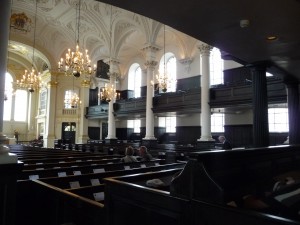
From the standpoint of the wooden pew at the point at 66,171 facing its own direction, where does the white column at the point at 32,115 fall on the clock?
The white column is roughly at 1 o'clock from the wooden pew.

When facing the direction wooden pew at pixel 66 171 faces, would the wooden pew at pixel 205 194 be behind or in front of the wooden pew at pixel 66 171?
behind

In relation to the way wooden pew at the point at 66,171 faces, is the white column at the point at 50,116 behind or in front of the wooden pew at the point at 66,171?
in front

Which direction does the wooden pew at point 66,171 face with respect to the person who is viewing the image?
facing away from the viewer and to the left of the viewer

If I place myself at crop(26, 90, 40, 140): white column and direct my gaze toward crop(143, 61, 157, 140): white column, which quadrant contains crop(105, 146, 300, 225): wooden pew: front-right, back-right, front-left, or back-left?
front-right

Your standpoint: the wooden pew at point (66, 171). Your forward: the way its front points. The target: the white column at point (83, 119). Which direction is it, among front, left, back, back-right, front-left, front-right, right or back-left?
front-right

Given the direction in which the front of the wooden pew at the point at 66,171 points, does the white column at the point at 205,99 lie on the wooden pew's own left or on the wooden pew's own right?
on the wooden pew's own right

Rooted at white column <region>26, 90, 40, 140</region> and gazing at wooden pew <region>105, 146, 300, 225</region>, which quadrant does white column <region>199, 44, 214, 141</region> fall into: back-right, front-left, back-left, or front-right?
front-left

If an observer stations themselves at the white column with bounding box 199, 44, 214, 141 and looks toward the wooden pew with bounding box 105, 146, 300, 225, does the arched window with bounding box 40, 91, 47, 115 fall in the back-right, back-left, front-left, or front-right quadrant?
back-right
